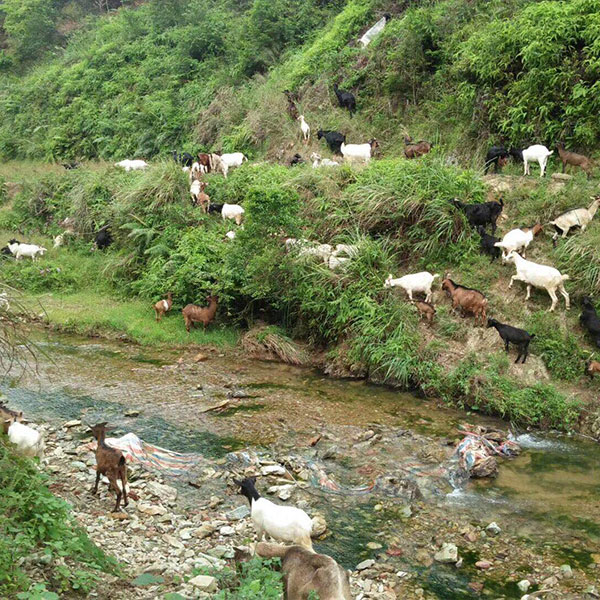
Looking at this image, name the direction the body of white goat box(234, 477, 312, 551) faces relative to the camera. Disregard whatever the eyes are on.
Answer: to the viewer's left

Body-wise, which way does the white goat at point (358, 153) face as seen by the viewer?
to the viewer's right

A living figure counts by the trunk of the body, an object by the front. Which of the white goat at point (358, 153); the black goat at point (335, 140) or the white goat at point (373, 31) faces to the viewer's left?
the black goat

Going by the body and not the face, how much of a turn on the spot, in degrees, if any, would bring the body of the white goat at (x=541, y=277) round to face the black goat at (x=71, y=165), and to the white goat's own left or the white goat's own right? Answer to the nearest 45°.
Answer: approximately 45° to the white goat's own right

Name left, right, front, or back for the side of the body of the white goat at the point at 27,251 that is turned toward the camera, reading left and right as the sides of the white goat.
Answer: right

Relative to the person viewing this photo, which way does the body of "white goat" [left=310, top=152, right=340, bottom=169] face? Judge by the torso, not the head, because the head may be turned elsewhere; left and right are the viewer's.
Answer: facing to the left of the viewer

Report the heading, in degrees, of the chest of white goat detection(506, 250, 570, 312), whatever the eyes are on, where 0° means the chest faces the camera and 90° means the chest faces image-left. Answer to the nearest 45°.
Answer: approximately 90°
